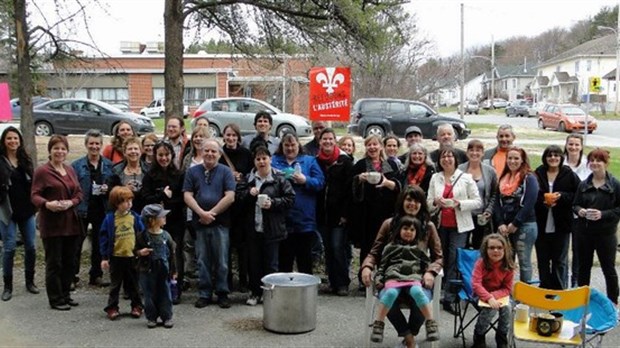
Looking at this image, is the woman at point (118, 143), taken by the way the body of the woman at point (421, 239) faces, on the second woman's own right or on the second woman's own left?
on the second woman's own right

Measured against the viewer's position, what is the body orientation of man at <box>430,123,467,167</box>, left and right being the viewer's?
facing the viewer

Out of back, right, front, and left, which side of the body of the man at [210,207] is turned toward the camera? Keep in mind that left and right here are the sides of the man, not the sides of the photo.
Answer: front

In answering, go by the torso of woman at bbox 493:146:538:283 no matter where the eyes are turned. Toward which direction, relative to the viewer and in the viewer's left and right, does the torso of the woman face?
facing the viewer and to the left of the viewer

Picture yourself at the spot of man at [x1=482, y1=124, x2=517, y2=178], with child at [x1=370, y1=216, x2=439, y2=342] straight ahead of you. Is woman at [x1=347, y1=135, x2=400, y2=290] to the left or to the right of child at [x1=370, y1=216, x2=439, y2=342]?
right

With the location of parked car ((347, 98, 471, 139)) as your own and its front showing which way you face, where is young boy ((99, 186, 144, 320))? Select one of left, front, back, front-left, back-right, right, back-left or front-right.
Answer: right

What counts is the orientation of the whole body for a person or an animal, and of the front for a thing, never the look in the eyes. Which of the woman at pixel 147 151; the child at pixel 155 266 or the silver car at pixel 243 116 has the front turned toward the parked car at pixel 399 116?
the silver car

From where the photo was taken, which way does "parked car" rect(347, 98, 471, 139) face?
to the viewer's right

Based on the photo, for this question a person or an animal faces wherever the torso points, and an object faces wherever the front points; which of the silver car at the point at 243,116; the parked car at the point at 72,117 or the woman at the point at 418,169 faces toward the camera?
the woman

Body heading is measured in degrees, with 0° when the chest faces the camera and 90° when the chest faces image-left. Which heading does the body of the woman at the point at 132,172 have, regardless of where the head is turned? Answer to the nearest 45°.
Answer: approximately 0°
